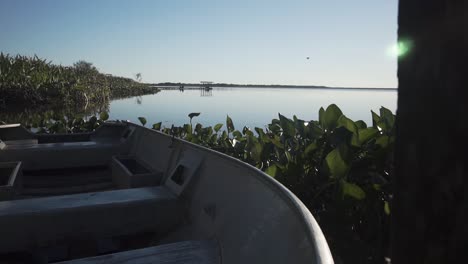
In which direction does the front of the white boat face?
toward the camera

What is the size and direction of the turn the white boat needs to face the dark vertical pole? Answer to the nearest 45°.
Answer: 0° — it already faces it
